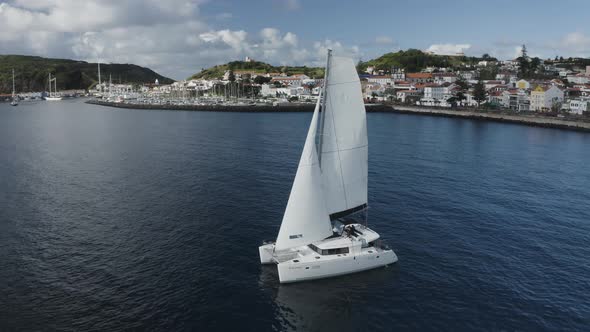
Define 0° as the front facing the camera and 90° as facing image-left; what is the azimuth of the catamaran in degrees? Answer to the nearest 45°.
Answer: approximately 45°
